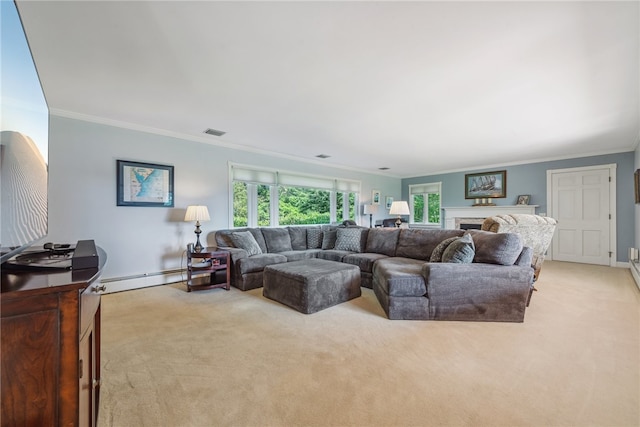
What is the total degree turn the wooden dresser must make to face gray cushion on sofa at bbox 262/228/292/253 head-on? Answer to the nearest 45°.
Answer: approximately 45° to its left

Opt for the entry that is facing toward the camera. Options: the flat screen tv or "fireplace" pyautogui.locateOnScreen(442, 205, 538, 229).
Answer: the fireplace

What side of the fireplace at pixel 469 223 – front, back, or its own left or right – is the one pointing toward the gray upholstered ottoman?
front

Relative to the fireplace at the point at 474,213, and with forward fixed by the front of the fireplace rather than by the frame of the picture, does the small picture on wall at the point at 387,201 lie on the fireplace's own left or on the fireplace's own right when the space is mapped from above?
on the fireplace's own right

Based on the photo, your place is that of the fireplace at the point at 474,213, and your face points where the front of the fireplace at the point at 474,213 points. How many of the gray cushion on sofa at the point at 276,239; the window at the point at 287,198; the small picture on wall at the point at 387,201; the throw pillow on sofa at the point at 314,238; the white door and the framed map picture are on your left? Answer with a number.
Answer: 1

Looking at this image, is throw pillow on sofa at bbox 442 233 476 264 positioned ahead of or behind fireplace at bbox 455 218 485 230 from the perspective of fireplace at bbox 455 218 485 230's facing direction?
ahead

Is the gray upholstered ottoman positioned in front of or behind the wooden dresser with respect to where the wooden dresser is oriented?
in front

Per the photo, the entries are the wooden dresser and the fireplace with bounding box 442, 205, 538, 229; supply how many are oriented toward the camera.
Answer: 1

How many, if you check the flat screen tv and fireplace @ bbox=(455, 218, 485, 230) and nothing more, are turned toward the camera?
1

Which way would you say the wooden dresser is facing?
to the viewer's right

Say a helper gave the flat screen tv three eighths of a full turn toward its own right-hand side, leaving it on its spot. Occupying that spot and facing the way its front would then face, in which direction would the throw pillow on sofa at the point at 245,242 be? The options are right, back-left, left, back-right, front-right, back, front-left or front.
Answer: back

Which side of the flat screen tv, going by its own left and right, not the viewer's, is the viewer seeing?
right

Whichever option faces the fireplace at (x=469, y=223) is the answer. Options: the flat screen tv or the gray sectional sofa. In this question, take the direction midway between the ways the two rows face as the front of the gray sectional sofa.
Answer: the flat screen tv

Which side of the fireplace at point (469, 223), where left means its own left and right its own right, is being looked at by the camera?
front
